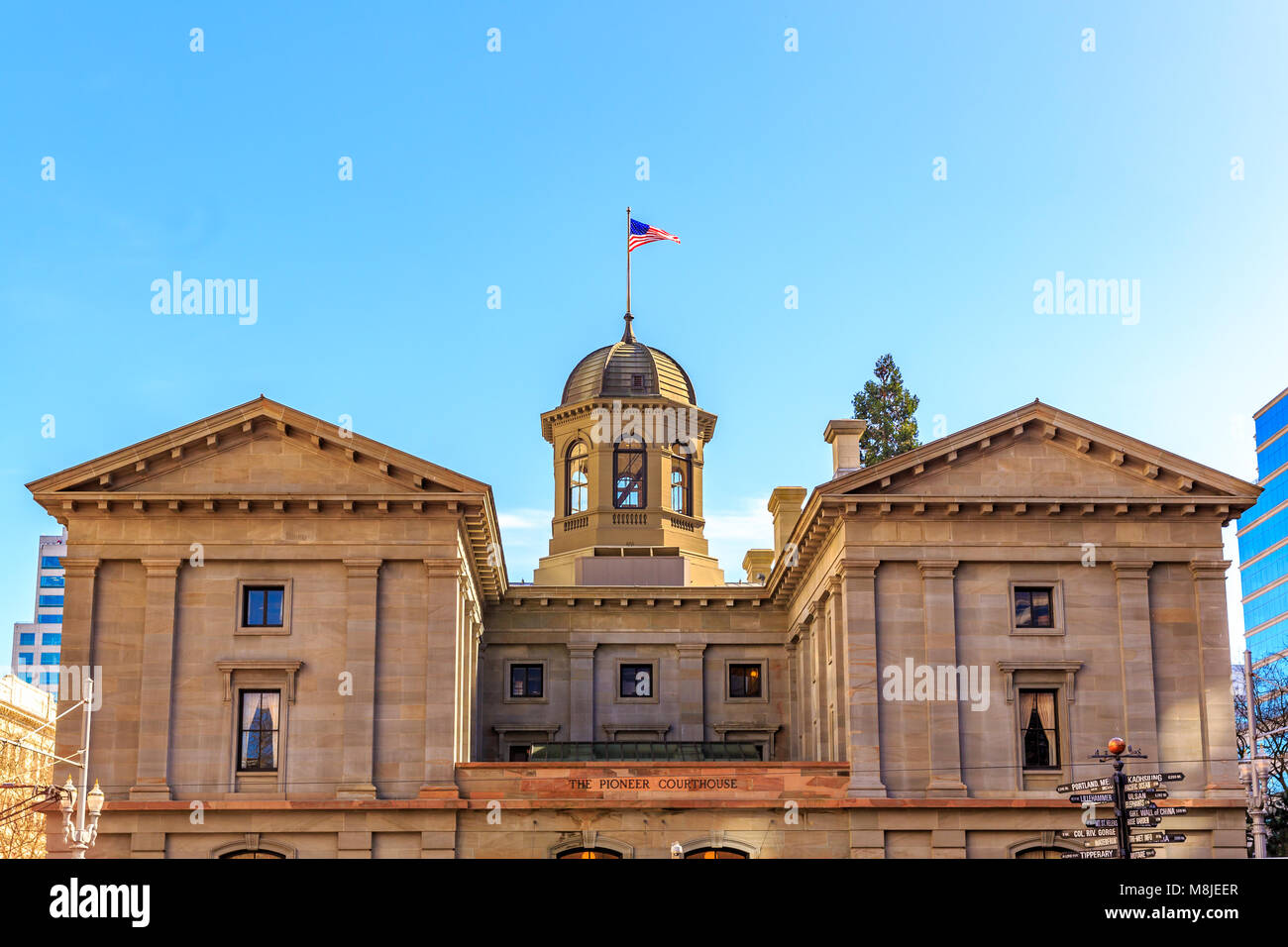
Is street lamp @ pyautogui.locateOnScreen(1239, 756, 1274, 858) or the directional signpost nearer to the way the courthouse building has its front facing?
the directional signpost

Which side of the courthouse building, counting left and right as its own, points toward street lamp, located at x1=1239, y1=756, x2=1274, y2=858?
left

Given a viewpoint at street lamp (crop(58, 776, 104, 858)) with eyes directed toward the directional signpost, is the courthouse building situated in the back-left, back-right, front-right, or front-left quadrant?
front-left

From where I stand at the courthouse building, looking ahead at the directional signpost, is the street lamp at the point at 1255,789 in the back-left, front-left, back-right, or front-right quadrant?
front-left

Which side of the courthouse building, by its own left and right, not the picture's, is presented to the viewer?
front

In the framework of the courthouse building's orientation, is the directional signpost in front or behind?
in front
